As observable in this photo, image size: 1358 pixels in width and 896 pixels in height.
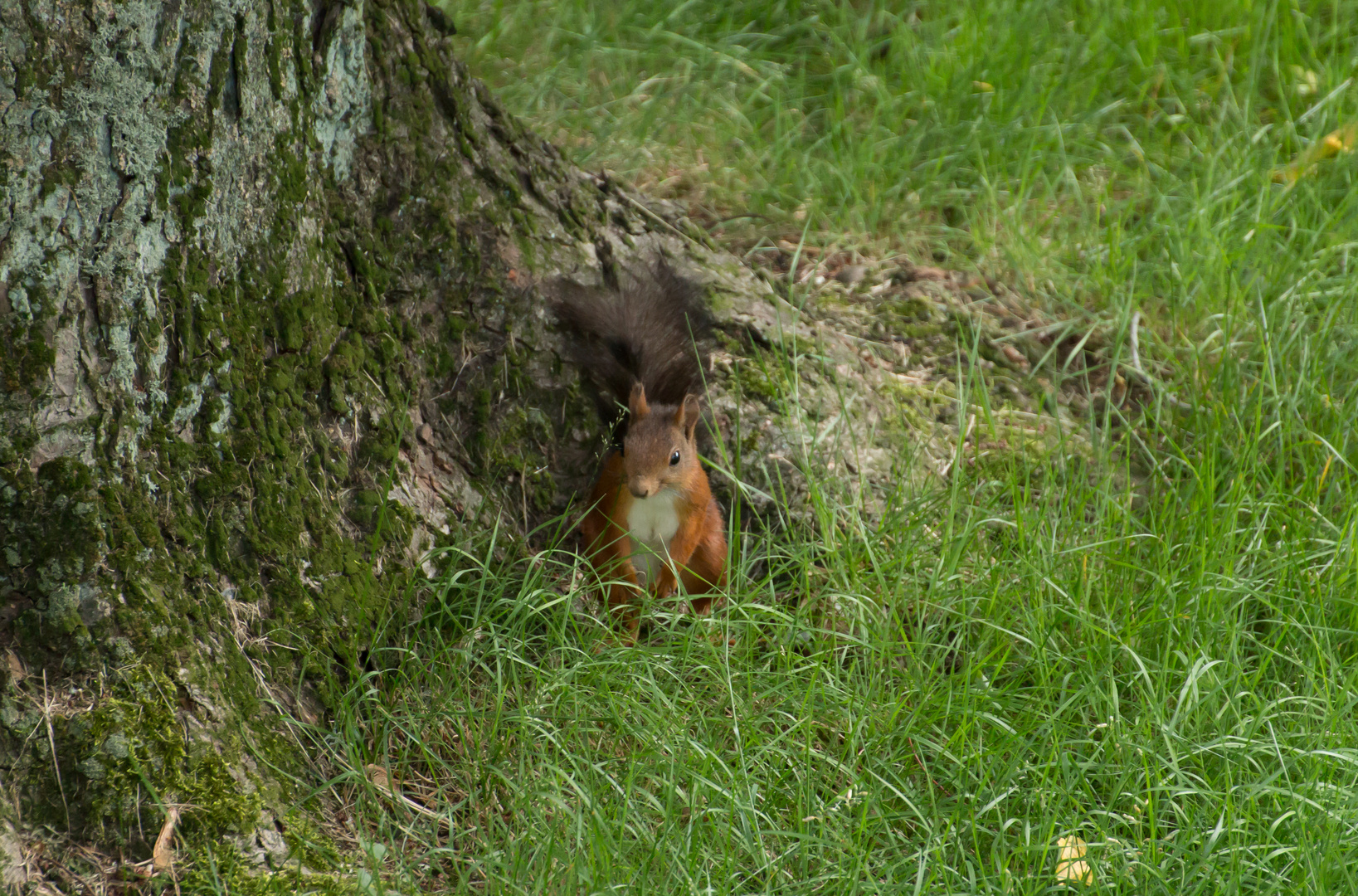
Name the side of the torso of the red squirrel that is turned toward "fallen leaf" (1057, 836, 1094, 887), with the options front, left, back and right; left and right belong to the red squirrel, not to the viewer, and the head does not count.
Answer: front

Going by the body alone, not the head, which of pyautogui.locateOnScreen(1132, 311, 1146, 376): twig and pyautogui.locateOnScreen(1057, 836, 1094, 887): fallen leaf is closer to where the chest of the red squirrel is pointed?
the fallen leaf

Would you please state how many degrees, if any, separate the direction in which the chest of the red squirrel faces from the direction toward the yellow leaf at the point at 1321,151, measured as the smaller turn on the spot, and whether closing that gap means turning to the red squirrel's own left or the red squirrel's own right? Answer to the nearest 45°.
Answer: approximately 135° to the red squirrel's own left

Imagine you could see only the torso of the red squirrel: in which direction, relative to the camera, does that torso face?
toward the camera

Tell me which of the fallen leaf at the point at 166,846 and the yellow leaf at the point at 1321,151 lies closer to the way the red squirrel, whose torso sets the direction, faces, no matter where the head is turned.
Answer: the fallen leaf

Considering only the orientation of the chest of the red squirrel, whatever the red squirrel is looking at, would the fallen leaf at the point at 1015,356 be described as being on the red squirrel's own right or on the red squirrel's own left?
on the red squirrel's own left

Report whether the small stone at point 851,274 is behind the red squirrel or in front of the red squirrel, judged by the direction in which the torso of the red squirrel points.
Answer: behind
